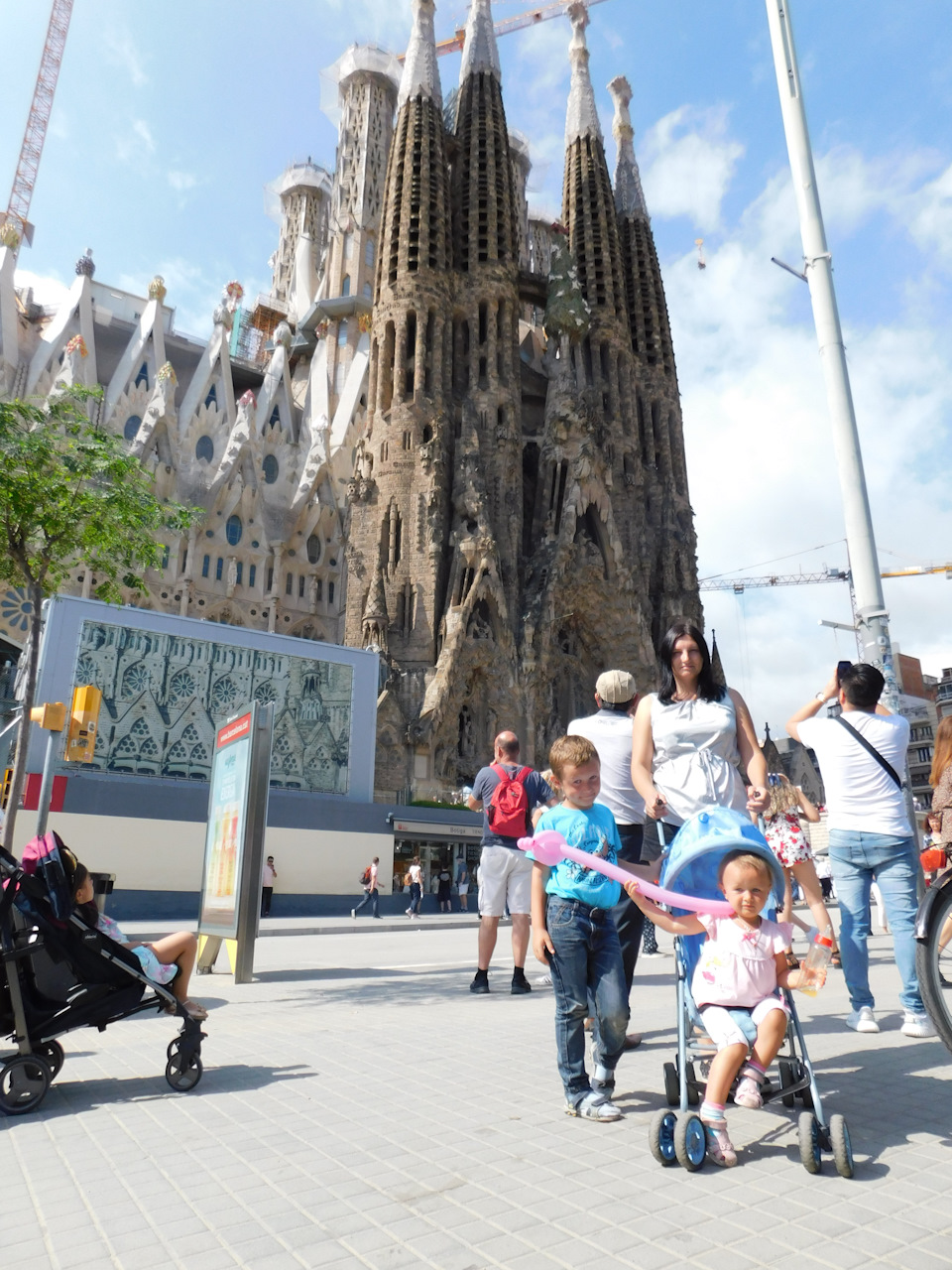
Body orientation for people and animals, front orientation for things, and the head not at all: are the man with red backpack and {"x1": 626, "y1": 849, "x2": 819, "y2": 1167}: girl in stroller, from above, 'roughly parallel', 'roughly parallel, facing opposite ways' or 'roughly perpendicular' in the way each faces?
roughly parallel, facing opposite ways

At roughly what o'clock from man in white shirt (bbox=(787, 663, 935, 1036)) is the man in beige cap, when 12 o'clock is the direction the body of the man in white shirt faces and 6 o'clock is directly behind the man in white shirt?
The man in beige cap is roughly at 8 o'clock from the man in white shirt.

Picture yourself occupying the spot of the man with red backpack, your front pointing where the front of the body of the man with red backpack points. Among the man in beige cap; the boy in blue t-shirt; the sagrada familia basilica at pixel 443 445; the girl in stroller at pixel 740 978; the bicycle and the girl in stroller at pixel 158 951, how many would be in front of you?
1

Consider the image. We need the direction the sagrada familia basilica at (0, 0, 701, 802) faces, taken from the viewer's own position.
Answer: facing the viewer and to the right of the viewer

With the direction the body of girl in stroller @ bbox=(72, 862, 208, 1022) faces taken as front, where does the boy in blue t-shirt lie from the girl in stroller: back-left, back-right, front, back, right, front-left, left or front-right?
front-right

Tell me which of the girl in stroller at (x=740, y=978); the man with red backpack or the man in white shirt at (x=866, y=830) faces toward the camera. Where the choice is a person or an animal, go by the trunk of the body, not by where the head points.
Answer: the girl in stroller

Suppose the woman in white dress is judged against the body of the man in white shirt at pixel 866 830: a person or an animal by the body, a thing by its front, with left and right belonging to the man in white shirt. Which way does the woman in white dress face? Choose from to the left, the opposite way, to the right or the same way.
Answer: the opposite way

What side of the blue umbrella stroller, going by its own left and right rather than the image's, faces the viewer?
front

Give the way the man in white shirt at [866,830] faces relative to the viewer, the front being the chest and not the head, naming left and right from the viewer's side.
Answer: facing away from the viewer
